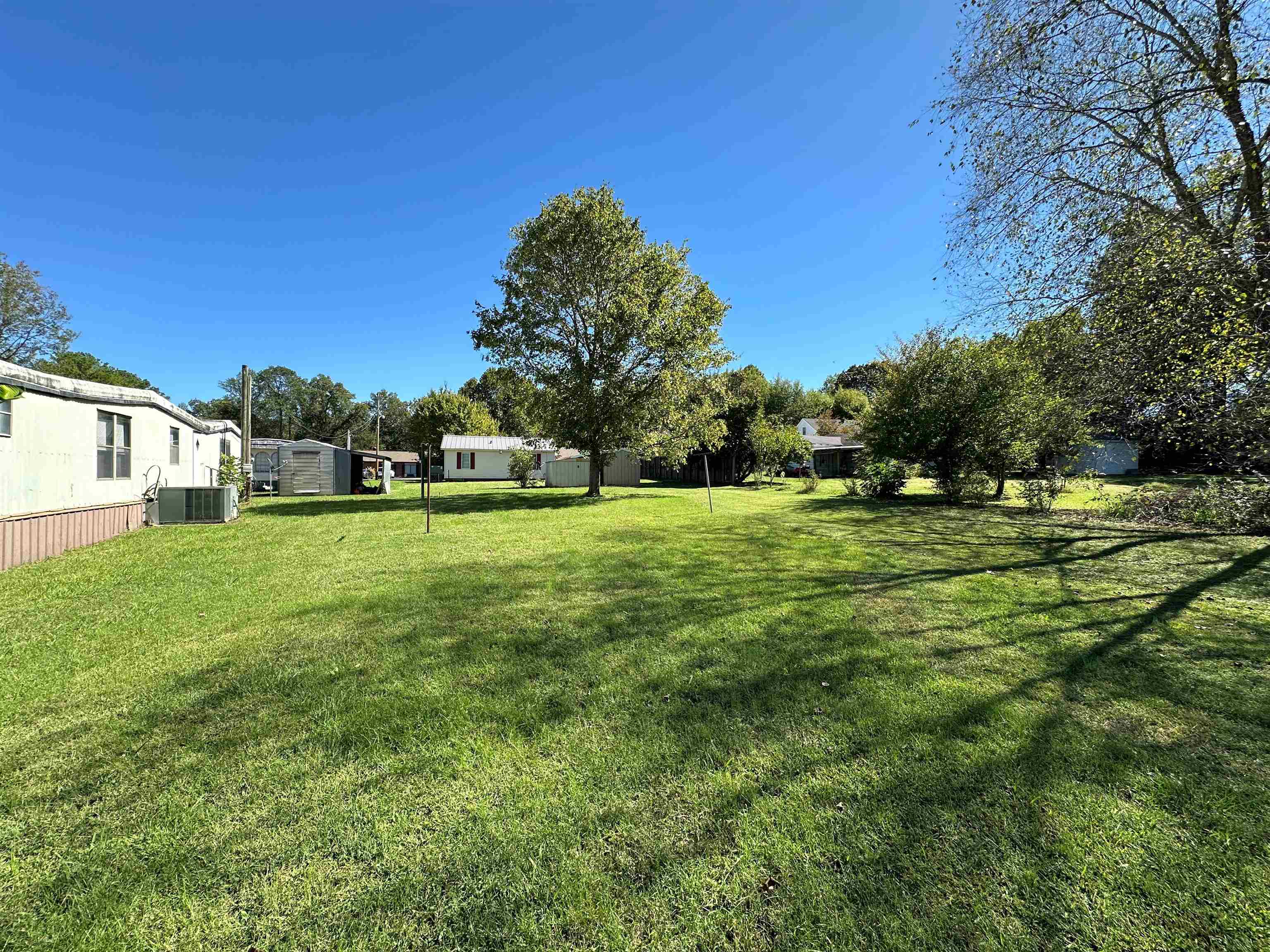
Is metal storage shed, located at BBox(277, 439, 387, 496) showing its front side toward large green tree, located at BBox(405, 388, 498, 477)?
no

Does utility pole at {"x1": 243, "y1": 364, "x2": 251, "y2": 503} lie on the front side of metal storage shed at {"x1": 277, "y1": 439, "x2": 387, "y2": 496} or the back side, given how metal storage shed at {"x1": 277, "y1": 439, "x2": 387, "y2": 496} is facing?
on the front side

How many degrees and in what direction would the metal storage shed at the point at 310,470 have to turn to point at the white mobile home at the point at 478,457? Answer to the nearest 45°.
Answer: approximately 135° to its left

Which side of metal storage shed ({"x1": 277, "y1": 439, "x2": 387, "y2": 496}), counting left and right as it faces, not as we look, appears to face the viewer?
front

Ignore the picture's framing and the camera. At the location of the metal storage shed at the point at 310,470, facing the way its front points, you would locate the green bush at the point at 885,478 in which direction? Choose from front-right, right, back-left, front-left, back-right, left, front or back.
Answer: front-left

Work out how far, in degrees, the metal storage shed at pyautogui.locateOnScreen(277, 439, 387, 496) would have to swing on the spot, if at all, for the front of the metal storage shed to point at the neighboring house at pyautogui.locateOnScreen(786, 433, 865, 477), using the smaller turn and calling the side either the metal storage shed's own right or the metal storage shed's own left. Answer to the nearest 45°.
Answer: approximately 90° to the metal storage shed's own left

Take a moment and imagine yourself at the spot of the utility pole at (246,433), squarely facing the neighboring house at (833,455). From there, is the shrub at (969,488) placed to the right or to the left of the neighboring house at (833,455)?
right

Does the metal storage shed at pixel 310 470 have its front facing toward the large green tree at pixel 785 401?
no

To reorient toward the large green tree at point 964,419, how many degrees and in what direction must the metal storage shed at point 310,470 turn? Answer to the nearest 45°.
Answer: approximately 45° to its left

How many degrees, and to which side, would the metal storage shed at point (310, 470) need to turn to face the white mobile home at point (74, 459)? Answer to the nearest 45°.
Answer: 0° — it already faces it

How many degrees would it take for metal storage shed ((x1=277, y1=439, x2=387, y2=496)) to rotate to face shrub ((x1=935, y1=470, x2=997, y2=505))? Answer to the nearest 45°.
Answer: approximately 45° to its left

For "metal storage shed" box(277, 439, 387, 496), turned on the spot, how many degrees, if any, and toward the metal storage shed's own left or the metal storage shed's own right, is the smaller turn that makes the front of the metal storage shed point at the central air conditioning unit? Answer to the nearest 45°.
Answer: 0° — it already faces it

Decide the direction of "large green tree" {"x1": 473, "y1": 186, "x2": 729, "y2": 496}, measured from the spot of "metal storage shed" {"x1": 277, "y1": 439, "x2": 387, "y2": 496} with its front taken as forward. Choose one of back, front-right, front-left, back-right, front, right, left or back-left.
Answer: front-left
